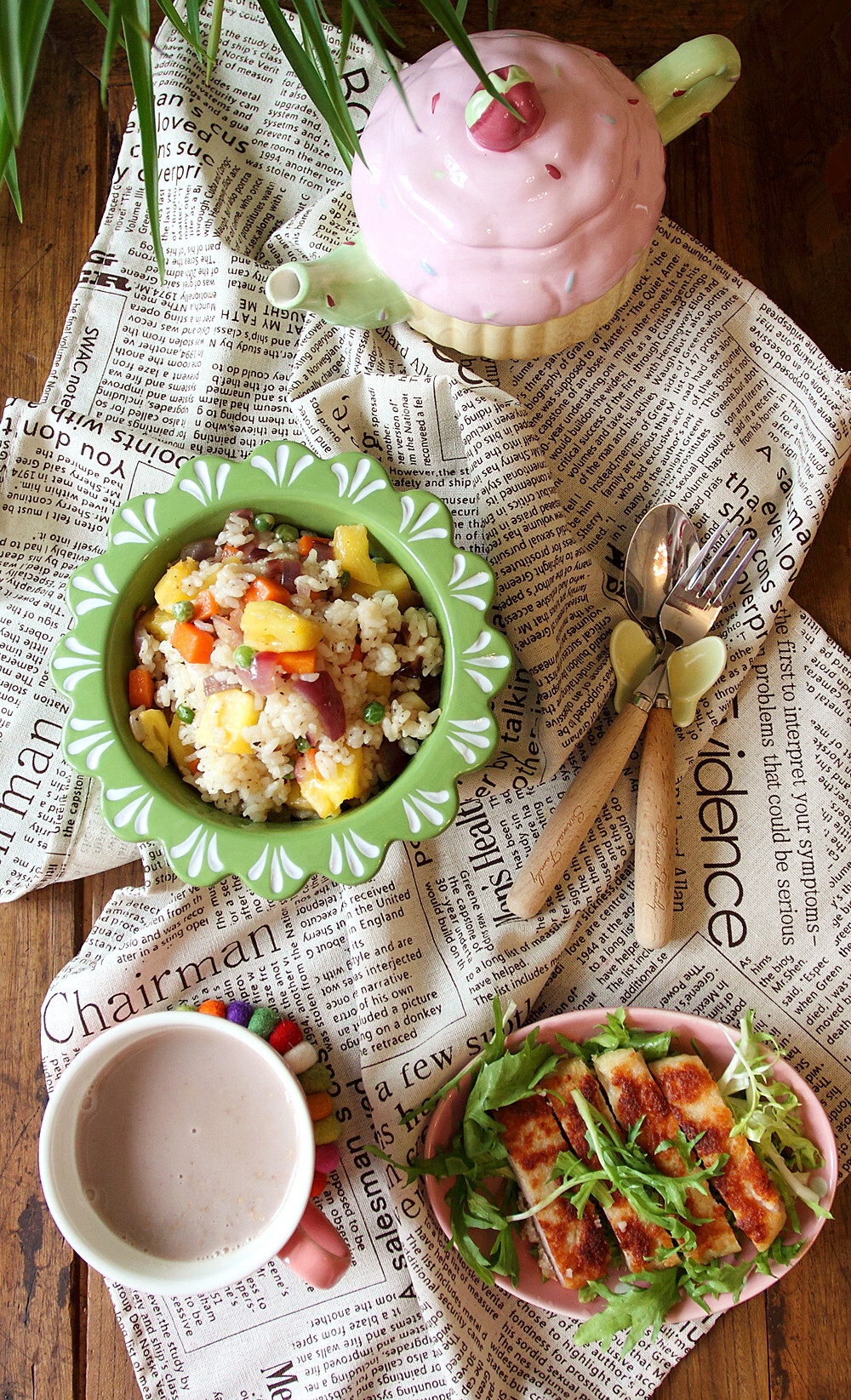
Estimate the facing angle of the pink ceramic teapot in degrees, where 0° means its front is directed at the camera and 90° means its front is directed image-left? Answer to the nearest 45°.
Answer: approximately 45°
